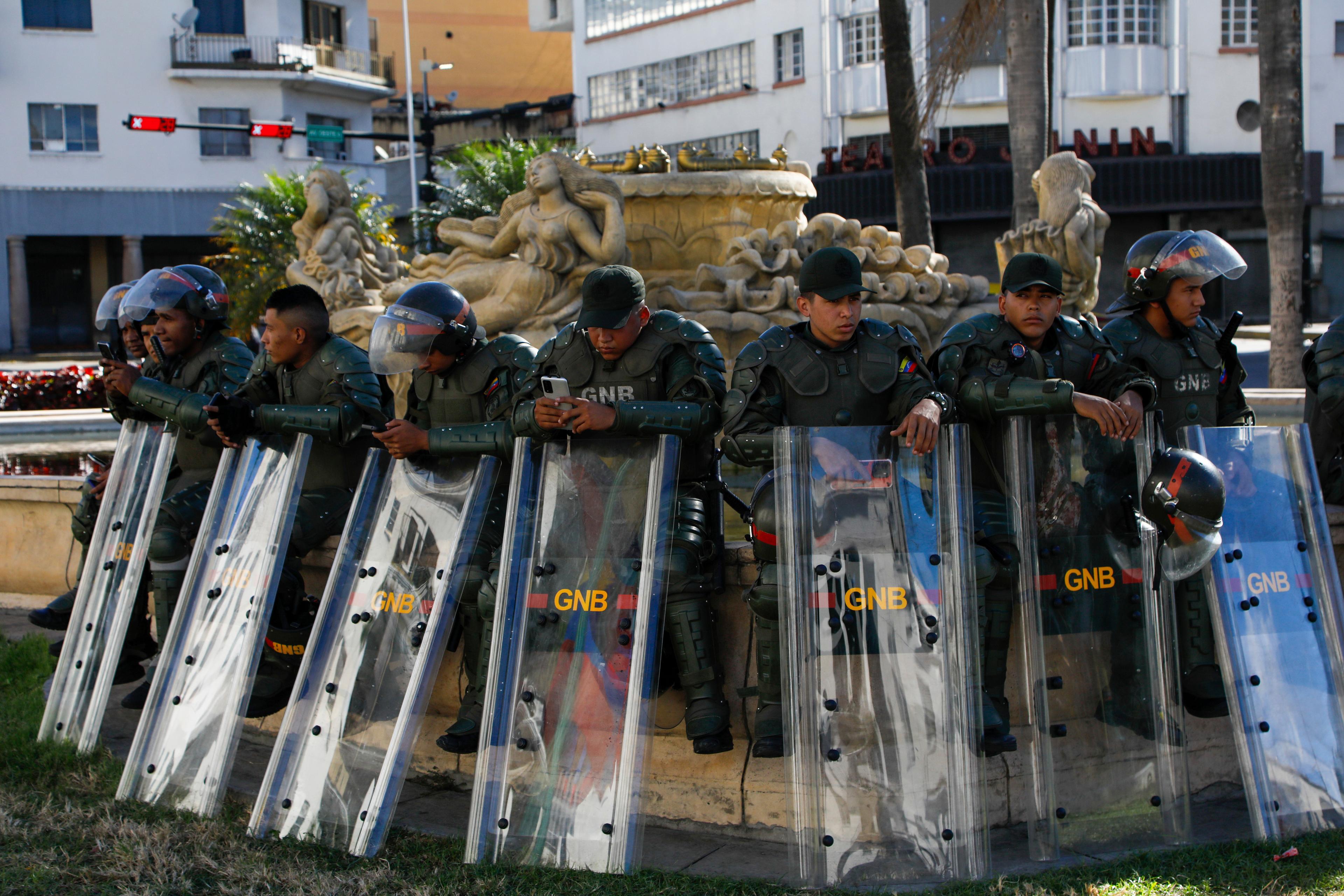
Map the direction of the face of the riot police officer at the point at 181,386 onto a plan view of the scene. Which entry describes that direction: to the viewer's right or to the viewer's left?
to the viewer's left

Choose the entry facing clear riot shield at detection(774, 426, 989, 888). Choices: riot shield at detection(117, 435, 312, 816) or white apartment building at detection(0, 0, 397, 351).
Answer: the white apartment building

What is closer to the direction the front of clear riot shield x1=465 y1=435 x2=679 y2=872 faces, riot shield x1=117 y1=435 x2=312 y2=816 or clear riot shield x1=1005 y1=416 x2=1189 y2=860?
the clear riot shield

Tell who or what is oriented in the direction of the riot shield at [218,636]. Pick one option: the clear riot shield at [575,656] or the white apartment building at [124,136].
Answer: the white apartment building

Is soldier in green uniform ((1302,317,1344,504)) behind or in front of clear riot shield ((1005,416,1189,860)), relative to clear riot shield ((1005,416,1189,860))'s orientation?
behind

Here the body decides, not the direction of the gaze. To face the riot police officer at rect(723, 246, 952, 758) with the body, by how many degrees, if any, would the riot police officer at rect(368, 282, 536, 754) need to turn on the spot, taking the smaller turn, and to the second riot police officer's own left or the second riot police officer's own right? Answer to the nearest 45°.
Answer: approximately 90° to the second riot police officer's own left

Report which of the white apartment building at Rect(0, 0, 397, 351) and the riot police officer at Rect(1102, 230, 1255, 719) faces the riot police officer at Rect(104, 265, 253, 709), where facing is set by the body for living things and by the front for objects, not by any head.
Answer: the white apartment building

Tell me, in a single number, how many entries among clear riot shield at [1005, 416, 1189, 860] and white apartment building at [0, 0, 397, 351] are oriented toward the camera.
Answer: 2
